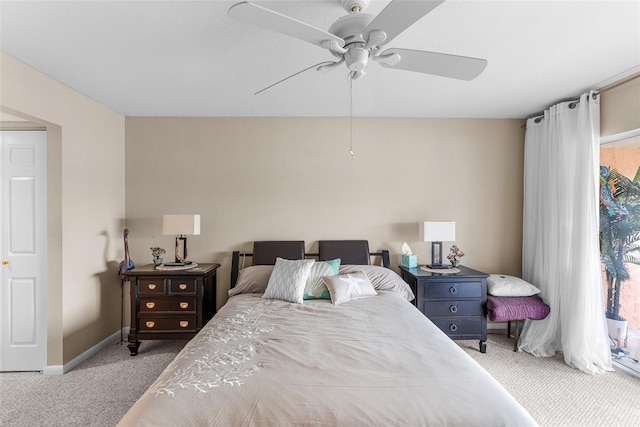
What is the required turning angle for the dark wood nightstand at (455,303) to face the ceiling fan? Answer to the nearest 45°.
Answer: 0° — it already faces it

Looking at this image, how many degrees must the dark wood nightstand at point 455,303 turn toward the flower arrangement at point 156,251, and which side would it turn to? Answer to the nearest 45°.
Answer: approximately 90° to its right

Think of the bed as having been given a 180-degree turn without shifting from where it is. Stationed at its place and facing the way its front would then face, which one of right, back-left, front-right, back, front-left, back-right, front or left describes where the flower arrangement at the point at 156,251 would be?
front-left

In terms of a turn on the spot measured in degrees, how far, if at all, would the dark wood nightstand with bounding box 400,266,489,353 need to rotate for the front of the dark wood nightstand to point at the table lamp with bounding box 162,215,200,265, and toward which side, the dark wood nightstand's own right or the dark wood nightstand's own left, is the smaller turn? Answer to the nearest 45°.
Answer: approximately 90° to the dark wood nightstand's own right

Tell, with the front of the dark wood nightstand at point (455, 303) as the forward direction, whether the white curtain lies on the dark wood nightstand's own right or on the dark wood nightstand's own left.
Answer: on the dark wood nightstand's own left

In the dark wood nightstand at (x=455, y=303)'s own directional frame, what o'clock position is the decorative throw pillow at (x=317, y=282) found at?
The decorative throw pillow is roughly at 2 o'clock from the dark wood nightstand.

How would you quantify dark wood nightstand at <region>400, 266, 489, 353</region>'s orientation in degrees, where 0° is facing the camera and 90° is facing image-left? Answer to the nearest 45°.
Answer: approximately 0°

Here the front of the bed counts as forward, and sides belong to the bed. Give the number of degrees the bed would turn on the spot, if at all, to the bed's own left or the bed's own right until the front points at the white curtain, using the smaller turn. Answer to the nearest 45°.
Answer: approximately 135° to the bed's own left

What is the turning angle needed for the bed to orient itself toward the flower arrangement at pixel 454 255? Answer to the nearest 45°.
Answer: approximately 135° to its left

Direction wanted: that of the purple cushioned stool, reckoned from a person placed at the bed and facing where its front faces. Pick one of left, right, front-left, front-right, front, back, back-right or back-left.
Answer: back-left

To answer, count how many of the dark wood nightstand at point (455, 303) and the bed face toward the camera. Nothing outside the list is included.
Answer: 2
